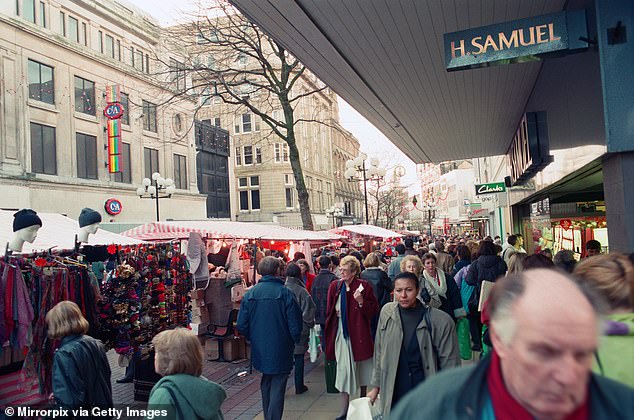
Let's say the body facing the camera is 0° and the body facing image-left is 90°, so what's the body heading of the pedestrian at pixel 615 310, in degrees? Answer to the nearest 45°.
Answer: approximately 225°

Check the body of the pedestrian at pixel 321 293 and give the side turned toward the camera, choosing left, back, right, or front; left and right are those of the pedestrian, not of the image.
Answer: back

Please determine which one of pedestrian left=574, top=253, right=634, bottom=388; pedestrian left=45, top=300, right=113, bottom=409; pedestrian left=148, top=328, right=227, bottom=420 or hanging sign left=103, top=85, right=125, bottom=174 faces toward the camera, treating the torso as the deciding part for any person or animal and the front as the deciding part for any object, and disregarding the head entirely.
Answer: the hanging sign

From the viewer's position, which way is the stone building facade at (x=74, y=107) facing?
facing the viewer and to the right of the viewer

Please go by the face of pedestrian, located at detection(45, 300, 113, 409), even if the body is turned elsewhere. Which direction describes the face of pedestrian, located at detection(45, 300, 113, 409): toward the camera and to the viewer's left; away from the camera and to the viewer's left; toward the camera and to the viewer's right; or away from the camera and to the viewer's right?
away from the camera and to the viewer's left

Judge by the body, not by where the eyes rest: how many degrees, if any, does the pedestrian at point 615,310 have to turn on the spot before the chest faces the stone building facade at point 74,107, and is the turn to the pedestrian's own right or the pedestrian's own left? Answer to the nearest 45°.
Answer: approximately 90° to the pedestrian's own left

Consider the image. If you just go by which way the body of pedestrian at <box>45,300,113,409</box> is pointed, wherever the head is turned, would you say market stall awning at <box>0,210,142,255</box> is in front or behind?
in front

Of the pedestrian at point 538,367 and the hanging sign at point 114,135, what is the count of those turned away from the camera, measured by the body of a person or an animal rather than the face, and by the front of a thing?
0

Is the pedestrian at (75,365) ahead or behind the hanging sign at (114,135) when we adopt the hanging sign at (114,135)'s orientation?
ahead

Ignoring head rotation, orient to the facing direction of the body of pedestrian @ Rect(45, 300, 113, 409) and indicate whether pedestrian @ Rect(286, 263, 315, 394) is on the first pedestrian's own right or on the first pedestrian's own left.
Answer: on the first pedestrian's own right

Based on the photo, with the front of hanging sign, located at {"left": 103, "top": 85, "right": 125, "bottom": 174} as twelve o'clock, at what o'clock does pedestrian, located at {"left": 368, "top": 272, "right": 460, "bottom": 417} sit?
The pedestrian is roughly at 12 o'clock from the hanging sign.

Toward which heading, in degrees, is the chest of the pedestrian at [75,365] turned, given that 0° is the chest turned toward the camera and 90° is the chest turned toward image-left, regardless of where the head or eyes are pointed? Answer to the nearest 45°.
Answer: approximately 135°

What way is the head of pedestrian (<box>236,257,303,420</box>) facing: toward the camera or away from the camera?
away from the camera
